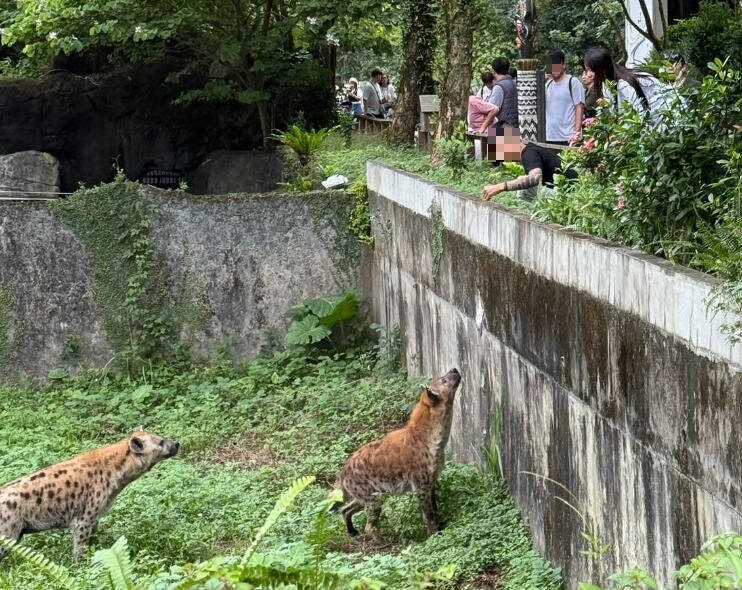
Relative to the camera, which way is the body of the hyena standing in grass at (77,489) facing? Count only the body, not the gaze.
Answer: to the viewer's right

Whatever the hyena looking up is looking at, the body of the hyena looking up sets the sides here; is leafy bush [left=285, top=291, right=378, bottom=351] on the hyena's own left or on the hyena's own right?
on the hyena's own left

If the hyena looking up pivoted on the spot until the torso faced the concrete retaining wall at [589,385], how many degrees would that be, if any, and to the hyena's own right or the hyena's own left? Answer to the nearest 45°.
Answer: approximately 45° to the hyena's own right

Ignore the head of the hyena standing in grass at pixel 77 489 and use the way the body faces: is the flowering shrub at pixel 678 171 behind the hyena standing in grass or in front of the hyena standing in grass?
in front

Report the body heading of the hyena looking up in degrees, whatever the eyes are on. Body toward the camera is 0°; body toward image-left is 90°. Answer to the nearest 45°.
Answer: approximately 270°

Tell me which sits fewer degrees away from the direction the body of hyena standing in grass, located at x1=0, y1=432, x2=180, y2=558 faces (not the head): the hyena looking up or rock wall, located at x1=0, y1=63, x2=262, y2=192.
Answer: the hyena looking up

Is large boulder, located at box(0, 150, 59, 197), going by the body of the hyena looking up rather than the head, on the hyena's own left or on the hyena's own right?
on the hyena's own left

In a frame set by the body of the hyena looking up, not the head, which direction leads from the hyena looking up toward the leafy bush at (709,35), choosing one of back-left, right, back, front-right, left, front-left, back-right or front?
front-left

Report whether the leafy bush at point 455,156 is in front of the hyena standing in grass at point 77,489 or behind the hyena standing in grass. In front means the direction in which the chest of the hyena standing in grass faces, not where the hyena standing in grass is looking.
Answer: in front
